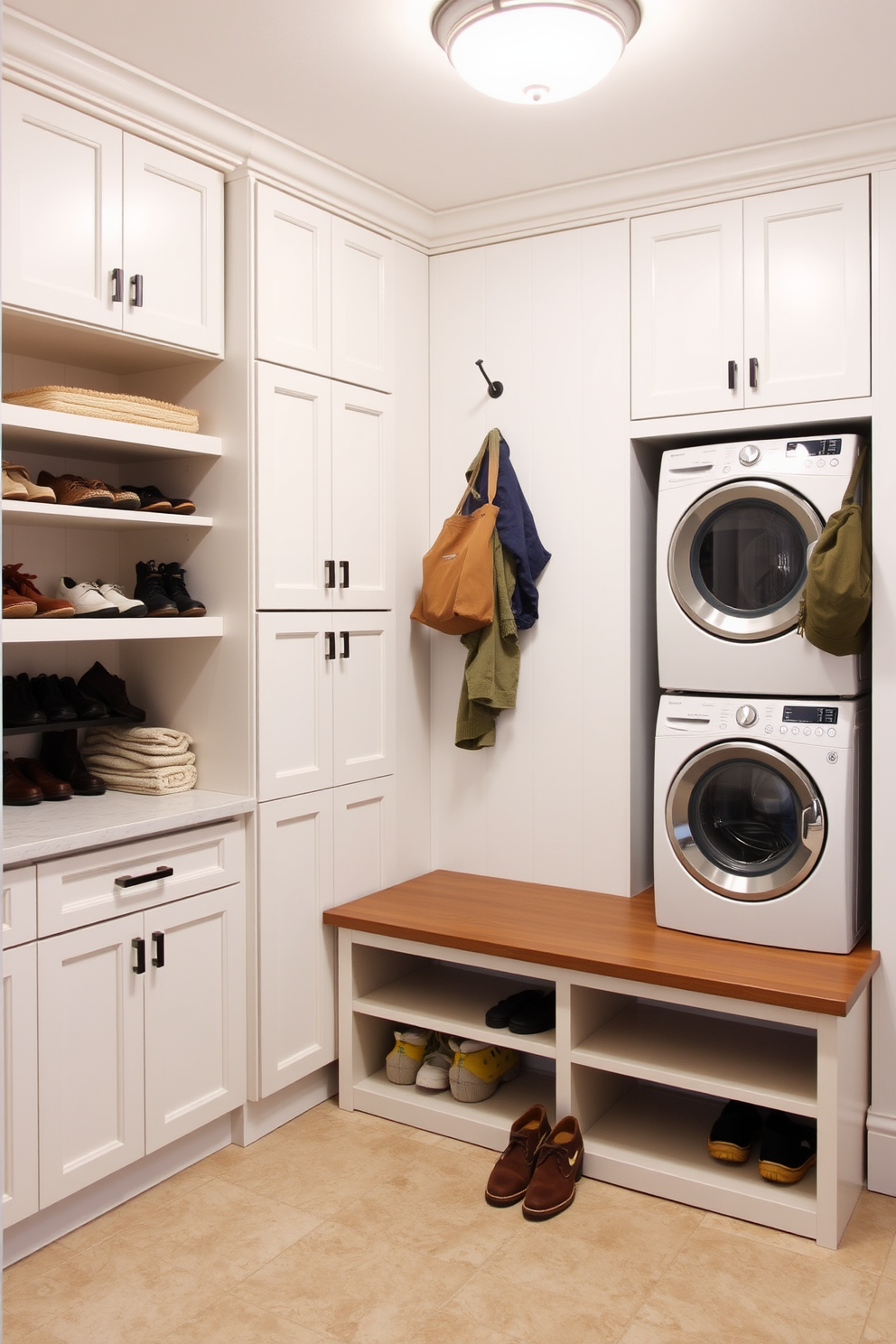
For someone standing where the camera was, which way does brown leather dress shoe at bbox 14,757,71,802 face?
facing to the right of the viewer

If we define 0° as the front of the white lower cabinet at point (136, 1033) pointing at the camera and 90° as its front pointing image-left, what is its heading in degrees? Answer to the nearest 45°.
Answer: approximately 315°

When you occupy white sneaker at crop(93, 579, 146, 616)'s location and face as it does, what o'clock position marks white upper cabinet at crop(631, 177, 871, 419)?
The white upper cabinet is roughly at 11 o'clock from the white sneaker.

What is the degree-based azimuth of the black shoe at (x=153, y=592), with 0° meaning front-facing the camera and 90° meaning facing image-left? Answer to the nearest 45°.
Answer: approximately 315°

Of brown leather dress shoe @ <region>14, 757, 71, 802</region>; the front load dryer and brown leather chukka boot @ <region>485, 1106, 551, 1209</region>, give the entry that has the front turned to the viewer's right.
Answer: brown leather dress shoe @ <region>14, 757, 71, 802</region>
